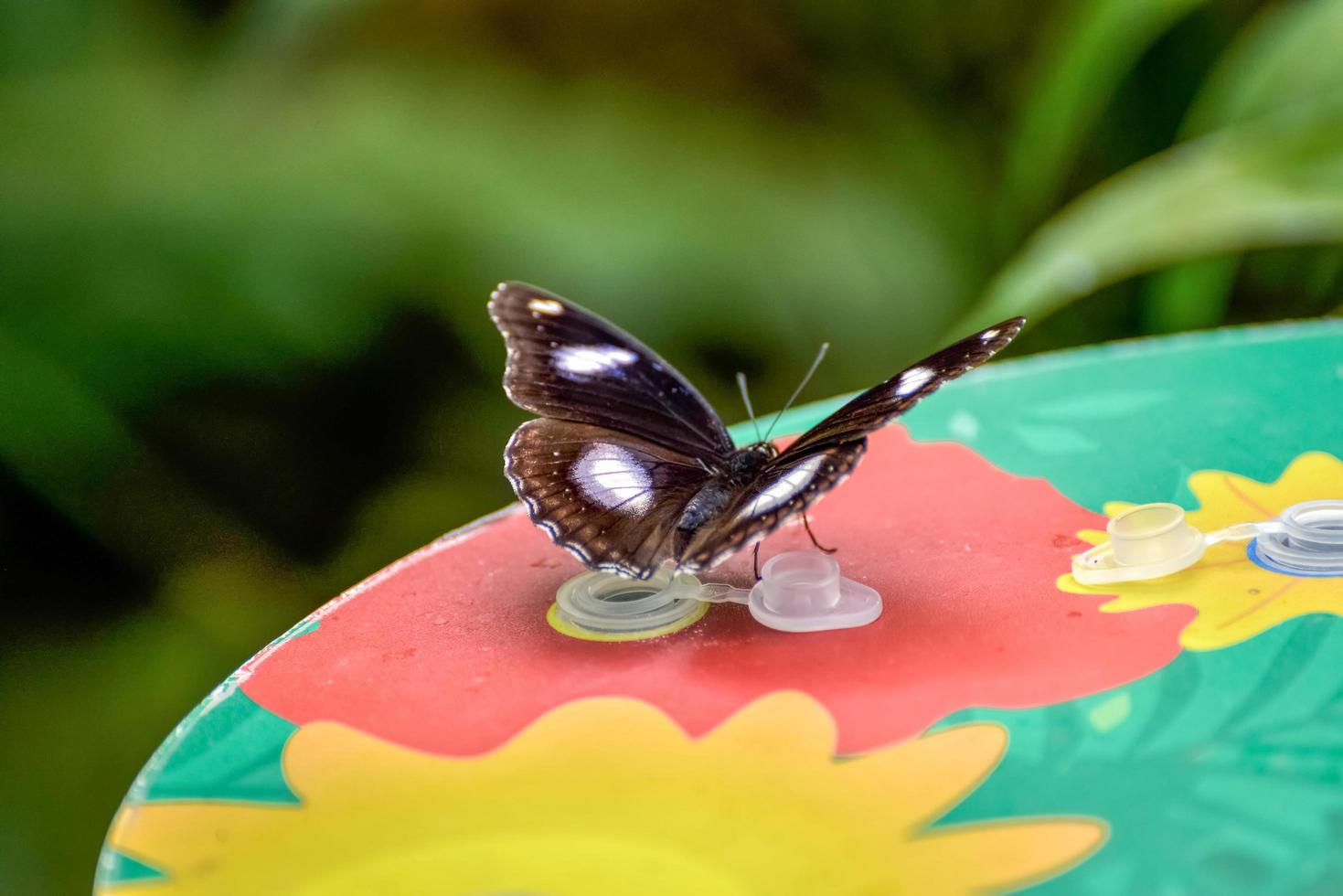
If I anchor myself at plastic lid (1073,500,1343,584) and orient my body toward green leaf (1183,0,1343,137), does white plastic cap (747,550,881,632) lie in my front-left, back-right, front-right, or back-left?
back-left

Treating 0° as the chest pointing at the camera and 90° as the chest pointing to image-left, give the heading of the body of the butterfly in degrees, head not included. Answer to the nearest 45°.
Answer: approximately 225°
